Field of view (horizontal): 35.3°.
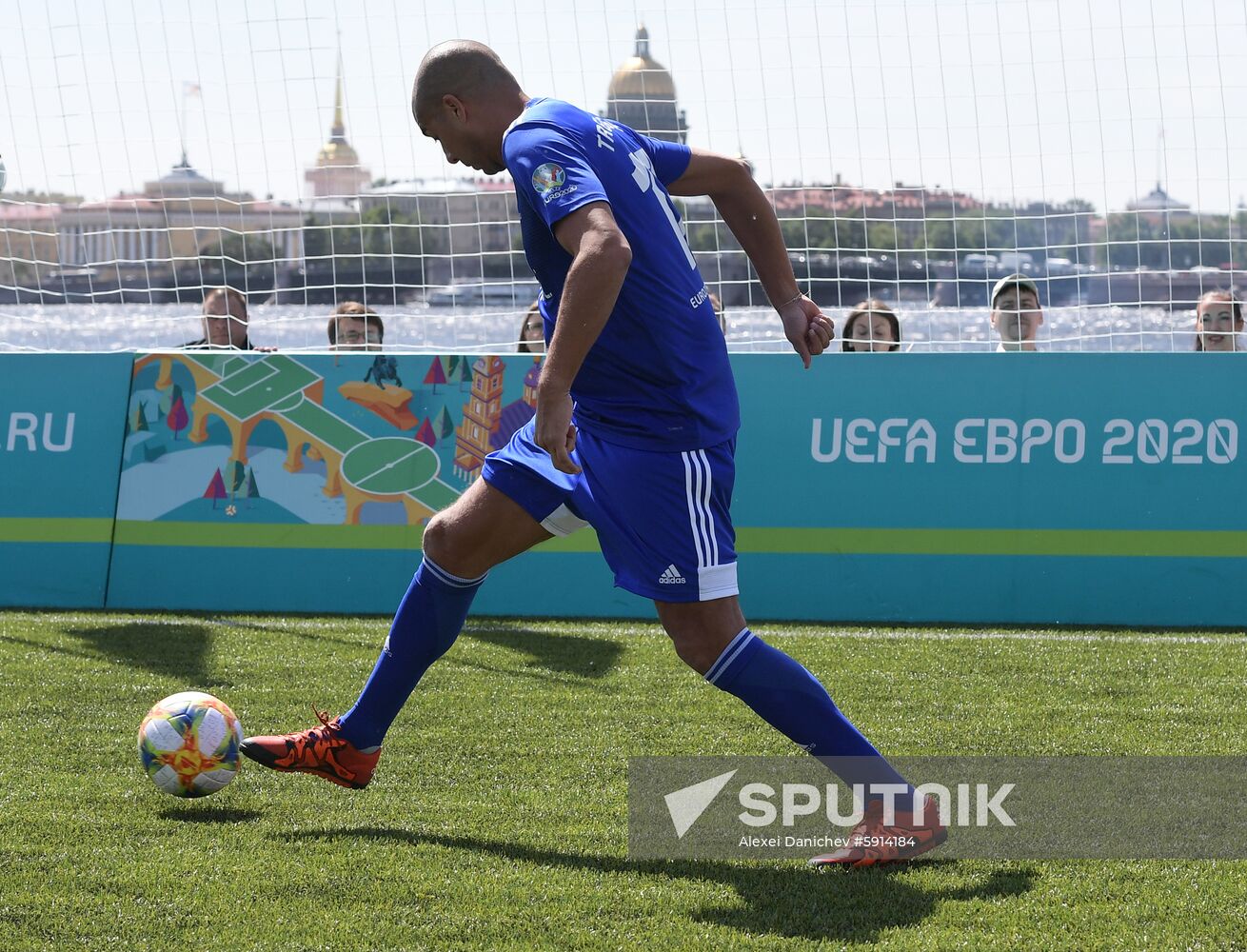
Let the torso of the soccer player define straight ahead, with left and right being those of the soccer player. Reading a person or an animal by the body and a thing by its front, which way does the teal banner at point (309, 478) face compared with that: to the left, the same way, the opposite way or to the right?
to the left

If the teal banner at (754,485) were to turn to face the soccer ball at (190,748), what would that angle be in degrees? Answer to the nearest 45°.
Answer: approximately 45° to its right

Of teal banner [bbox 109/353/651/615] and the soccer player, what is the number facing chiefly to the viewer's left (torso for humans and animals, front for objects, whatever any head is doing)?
1

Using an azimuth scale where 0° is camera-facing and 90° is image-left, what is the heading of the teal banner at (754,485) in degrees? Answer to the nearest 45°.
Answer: approximately 0°

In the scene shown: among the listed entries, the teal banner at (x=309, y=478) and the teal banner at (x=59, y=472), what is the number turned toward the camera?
2

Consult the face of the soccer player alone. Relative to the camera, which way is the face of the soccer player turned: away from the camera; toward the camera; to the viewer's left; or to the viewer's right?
to the viewer's left

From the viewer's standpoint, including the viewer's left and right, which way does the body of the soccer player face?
facing to the left of the viewer
